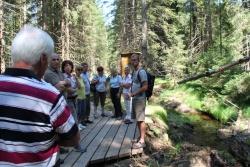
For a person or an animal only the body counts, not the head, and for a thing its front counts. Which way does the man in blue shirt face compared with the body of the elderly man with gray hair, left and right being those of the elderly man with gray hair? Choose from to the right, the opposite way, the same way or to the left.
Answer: the opposite way

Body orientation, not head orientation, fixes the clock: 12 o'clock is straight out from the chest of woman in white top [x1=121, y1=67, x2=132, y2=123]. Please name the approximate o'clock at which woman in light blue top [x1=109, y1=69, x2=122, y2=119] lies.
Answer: woman in light blue top [x1=109, y1=69, x2=122, y2=119] is roughly at 4 o'clock from woman in white top [x1=121, y1=67, x2=132, y2=123].

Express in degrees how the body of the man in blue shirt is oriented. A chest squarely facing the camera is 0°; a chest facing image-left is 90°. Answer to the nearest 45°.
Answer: approximately 45°

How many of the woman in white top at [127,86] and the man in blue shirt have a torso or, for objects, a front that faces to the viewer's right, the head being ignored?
0

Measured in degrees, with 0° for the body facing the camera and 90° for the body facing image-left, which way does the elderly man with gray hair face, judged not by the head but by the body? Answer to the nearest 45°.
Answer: approximately 225°

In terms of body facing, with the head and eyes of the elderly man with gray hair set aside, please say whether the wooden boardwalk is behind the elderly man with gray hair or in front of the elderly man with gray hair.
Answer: in front

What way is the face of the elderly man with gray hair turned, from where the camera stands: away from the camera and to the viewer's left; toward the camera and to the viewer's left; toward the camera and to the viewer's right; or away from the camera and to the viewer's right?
away from the camera and to the viewer's right

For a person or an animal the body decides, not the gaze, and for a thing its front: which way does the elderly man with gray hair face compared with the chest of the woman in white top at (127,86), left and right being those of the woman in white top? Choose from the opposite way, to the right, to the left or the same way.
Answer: the opposite way

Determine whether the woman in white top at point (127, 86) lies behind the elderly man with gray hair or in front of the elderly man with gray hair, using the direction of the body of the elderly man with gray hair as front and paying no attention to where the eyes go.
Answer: in front
